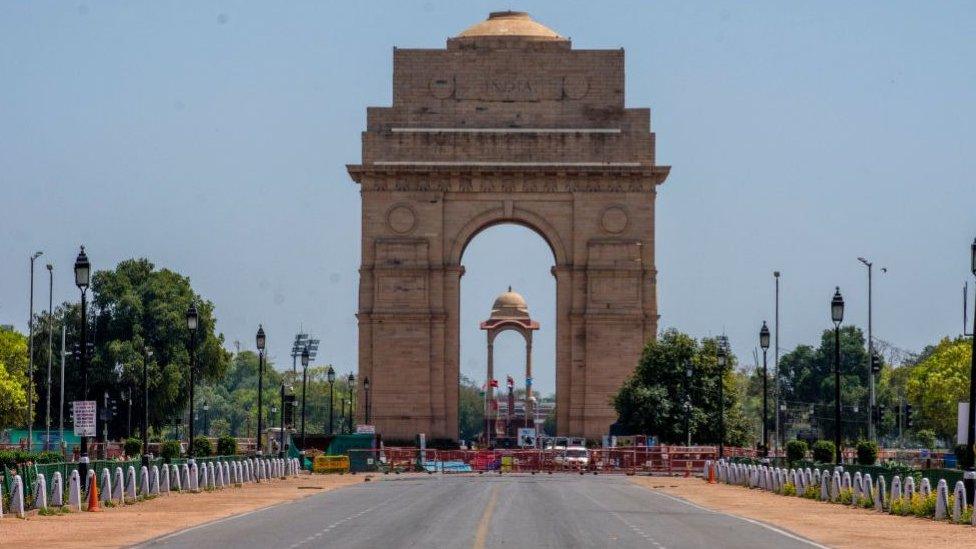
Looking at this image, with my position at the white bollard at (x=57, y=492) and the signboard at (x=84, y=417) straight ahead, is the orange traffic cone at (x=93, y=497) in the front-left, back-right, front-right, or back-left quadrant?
front-right

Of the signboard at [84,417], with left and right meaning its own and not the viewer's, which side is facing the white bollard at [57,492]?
front

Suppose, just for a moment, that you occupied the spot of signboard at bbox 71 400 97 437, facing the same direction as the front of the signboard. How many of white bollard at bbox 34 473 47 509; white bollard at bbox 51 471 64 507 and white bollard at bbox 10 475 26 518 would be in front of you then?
3

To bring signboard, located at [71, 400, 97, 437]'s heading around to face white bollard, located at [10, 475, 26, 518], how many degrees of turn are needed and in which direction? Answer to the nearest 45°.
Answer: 0° — it already faces it

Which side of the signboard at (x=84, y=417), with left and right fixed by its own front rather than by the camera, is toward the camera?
front
